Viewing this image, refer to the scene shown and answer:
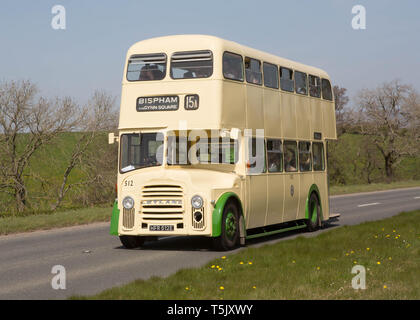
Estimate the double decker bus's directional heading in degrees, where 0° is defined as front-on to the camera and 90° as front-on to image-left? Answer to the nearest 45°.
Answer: approximately 45°

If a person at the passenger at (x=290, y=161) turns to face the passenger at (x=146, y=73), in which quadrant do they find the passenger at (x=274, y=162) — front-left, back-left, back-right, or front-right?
front-left

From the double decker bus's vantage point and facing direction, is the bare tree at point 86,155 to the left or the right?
on its right
